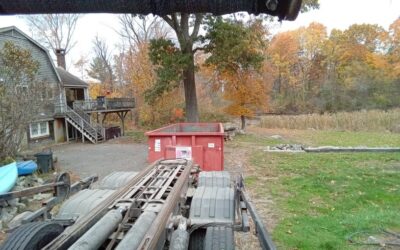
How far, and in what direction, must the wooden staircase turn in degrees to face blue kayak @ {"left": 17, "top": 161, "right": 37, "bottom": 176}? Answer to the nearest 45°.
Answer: approximately 45° to its right

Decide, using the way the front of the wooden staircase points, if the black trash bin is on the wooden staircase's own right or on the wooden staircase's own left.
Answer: on the wooden staircase's own right

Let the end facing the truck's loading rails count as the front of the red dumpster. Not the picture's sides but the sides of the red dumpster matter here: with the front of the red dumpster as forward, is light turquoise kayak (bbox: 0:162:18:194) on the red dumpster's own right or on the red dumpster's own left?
on the red dumpster's own right

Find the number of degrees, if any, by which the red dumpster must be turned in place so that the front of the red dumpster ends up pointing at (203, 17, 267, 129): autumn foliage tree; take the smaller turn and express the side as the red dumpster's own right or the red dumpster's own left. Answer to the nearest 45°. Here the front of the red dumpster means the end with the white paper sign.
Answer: approximately 180°

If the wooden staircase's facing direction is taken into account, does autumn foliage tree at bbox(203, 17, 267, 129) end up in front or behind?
in front

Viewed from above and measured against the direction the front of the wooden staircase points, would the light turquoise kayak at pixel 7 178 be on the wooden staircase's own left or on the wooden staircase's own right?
on the wooden staircase's own right

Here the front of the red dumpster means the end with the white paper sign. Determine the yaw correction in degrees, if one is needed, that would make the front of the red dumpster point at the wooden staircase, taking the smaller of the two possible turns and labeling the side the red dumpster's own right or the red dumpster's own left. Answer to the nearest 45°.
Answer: approximately 135° to the red dumpster's own right

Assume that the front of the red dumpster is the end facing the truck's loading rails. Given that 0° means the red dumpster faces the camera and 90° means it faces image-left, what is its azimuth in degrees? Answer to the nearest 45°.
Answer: approximately 0°

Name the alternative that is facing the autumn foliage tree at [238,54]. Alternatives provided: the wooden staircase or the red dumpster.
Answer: the wooden staircase

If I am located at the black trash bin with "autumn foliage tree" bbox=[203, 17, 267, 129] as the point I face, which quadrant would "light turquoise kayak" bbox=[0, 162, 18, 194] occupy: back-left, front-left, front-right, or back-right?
back-right

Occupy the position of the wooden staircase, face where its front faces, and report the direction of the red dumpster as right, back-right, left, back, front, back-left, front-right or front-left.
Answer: front-right
